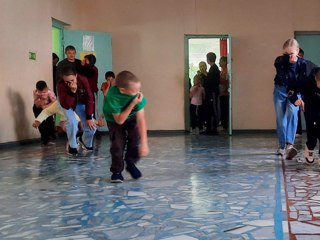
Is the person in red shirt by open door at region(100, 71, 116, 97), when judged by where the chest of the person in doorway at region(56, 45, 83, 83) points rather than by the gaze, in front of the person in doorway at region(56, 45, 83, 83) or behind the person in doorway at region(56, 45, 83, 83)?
in front

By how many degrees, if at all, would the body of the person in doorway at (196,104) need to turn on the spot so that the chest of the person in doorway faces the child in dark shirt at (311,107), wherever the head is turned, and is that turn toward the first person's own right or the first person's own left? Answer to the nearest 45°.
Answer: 0° — they already face them

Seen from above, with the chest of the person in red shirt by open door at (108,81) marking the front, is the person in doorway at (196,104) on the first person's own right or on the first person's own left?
on the first person's own left

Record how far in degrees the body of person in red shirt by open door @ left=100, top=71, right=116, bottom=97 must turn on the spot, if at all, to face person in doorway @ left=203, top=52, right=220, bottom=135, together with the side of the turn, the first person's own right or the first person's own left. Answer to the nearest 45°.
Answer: approximately 45° to the first person's own left

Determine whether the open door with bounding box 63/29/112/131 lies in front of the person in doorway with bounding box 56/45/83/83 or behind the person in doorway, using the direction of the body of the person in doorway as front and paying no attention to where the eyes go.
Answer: behind

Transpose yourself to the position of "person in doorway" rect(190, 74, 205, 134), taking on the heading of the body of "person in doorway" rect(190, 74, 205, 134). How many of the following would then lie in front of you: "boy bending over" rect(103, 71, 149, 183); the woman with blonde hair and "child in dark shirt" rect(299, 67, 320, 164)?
3

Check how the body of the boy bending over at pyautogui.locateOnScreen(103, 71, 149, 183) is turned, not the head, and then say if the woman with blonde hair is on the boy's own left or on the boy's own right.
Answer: on the boy's own left

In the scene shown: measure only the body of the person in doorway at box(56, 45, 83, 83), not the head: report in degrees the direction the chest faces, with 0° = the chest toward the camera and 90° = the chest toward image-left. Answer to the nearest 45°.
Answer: approximately 0°

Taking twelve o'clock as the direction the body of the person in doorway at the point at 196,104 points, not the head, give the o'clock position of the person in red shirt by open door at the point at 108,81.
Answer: the person in red shirt by open door at the point at 108,81 is roughly at 2 o'clock from the person in doorway at the point at 196,104.
